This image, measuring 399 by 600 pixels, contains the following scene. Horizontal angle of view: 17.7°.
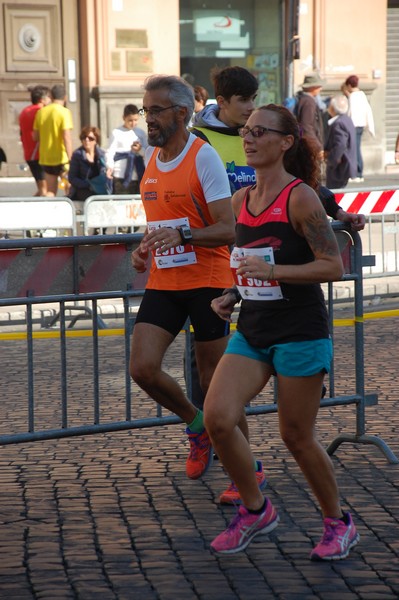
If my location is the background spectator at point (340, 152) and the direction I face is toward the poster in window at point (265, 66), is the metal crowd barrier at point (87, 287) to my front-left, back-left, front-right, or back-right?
back-left

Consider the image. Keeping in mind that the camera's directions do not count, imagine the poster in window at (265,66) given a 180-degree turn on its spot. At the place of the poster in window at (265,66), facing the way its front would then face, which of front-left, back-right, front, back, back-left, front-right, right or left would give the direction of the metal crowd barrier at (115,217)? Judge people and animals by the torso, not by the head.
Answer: back

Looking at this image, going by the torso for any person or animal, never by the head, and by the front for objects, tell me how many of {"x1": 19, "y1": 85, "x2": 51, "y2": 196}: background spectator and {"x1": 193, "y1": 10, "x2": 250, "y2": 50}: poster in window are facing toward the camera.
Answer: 1

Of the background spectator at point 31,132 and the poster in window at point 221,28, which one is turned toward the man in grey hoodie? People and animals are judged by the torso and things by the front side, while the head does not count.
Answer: the poster in window

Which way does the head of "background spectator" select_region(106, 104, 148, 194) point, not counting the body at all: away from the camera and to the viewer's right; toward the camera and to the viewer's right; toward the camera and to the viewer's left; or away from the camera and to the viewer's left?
toward the camera and to the viewer's right

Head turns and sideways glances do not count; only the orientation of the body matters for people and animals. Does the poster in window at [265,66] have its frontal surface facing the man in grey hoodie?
yes

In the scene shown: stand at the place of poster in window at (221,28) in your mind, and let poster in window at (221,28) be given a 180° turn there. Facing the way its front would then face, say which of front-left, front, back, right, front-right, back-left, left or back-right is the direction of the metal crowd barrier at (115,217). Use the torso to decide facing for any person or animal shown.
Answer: back

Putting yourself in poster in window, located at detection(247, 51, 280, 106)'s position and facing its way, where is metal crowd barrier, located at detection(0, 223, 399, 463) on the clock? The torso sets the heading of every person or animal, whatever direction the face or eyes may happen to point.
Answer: The metal crowd barrier is roughly at 12 o'clock from the poster in window.

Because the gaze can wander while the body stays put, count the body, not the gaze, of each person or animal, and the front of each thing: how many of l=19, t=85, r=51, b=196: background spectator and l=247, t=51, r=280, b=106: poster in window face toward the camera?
1

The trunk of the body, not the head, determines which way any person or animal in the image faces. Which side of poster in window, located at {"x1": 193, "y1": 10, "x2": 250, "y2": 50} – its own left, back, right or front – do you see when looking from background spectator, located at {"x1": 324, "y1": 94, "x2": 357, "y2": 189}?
front

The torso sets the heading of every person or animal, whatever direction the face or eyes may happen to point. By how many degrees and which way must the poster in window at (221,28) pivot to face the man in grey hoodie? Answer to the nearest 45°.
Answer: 0° — it already faces them

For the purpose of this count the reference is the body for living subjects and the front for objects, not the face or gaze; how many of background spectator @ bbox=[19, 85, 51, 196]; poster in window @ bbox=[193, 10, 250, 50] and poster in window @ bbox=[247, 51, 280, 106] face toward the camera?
2
